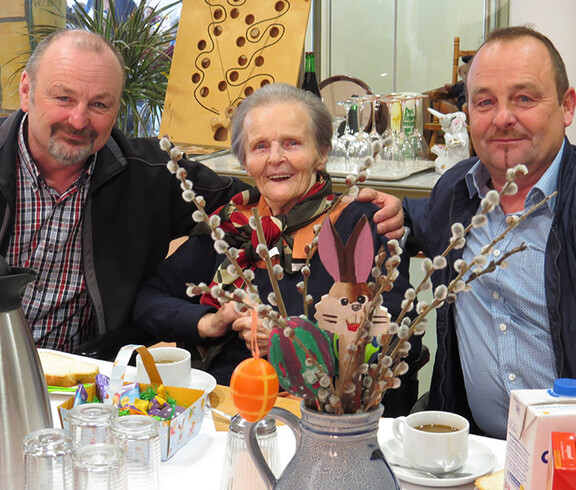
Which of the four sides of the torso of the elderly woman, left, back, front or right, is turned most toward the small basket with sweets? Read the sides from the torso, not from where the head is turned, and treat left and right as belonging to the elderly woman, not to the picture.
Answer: front

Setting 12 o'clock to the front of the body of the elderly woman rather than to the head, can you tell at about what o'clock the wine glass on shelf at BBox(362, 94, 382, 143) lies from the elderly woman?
The wine glass on shelf is roughly at 7 o'clock from the elderly woman.

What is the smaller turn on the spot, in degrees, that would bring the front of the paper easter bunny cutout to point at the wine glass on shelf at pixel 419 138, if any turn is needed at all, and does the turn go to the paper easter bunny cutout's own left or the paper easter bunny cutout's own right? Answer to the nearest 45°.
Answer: approximately 180°

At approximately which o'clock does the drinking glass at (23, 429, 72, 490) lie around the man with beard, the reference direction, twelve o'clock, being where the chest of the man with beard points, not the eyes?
The drinking glass is roughly at 12 o'clock from the man with beard.

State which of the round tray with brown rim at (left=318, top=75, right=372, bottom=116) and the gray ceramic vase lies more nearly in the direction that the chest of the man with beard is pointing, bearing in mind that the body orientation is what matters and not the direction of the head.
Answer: the gray ceramic vase

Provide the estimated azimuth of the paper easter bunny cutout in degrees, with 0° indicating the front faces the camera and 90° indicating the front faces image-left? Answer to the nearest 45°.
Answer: approximately 0°

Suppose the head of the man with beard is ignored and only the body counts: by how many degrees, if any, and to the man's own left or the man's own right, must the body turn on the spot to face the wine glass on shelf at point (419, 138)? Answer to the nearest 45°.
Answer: approximately 135° to the man's own left

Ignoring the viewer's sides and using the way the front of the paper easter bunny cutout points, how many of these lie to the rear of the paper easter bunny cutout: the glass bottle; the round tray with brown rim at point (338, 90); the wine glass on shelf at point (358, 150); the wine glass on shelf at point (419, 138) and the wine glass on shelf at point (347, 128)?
5

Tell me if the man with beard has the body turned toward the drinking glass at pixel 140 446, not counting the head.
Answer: yes

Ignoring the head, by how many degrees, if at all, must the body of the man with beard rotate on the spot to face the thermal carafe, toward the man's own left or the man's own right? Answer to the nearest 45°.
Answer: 0° — they already face it
